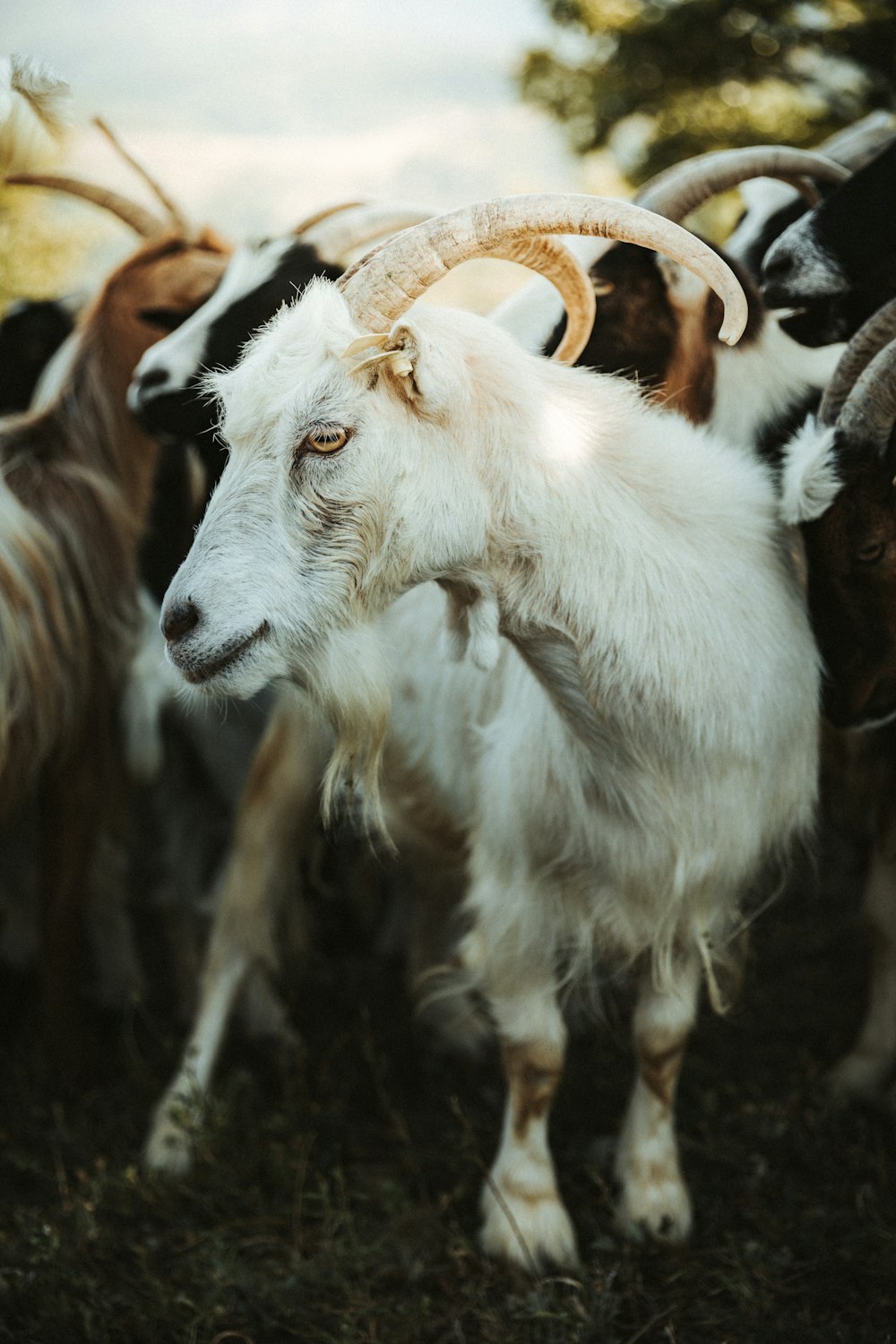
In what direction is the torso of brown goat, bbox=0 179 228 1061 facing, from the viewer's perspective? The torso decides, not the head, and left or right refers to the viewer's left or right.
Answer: facing to the right of the viewer

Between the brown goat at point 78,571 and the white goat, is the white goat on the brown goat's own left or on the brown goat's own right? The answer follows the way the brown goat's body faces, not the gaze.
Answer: on the brown goat's own right

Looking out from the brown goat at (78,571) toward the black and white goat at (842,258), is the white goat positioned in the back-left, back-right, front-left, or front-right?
front-right

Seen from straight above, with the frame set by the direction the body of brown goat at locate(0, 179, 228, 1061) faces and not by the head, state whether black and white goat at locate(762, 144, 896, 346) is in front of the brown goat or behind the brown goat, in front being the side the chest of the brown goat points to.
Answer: in front
